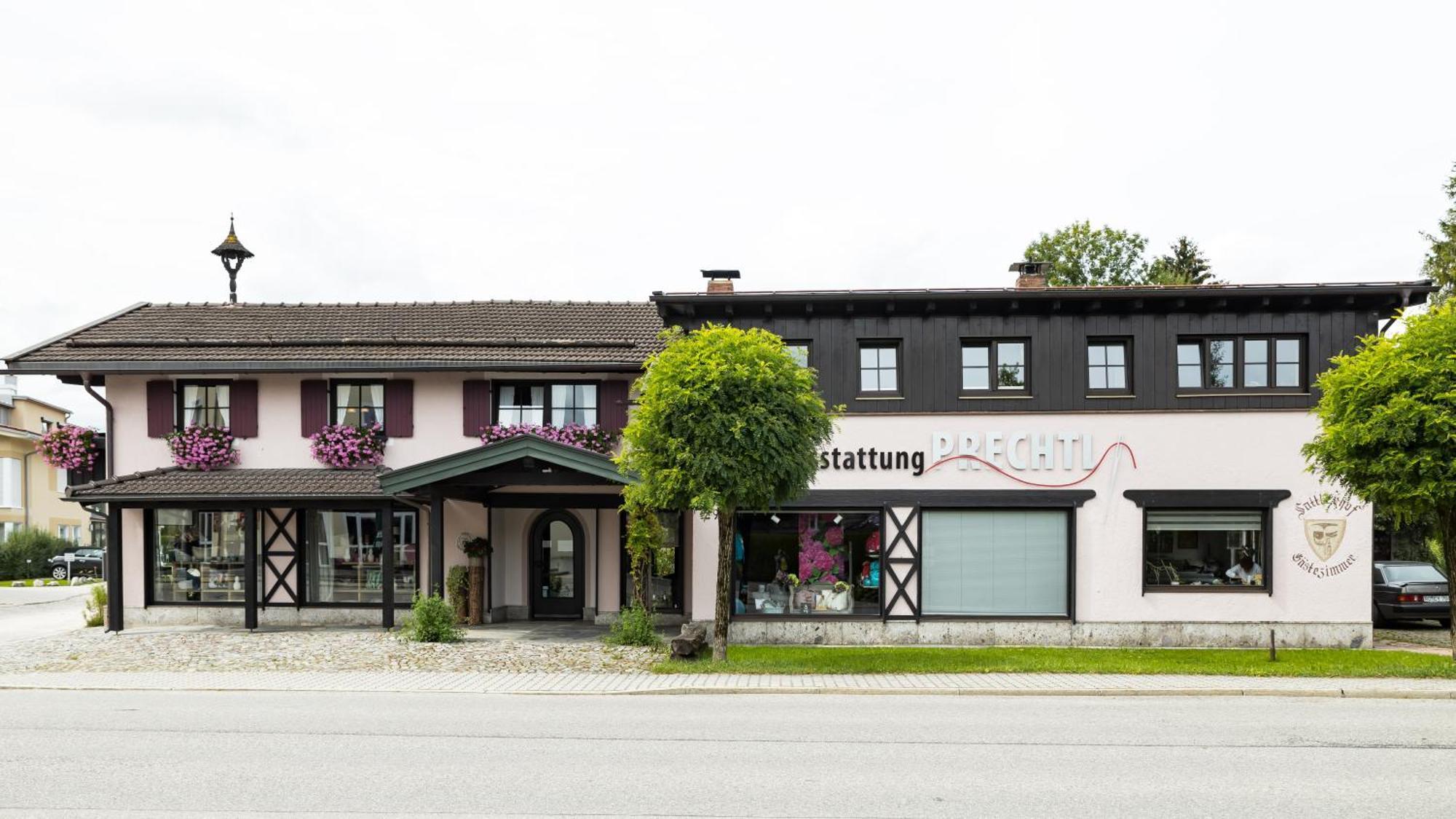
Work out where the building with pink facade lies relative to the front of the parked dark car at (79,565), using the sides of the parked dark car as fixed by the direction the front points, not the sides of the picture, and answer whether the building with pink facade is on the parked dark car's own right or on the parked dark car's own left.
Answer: on the parked dark car's own left

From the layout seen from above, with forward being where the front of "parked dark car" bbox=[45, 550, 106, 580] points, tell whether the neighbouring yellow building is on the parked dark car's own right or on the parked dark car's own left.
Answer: on the parked dark car's own right

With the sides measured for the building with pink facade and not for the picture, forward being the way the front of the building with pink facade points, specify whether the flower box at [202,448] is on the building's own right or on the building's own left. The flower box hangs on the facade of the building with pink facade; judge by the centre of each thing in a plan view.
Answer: on the building's own right

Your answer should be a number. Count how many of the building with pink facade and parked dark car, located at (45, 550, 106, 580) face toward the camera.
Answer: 1

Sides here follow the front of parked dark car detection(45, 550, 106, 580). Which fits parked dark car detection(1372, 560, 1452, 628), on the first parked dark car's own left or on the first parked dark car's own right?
on the first parked dark car's own left

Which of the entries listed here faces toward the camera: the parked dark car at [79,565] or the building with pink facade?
the building with pink facade

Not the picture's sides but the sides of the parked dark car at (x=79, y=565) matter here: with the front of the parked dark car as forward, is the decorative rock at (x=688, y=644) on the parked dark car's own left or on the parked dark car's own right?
on the parked dark car's own left

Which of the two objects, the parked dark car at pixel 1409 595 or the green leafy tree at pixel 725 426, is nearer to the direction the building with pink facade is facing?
the green leafy tree

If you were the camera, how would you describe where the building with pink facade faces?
facing the viewer

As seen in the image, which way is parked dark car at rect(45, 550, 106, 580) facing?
to the viewer's left
